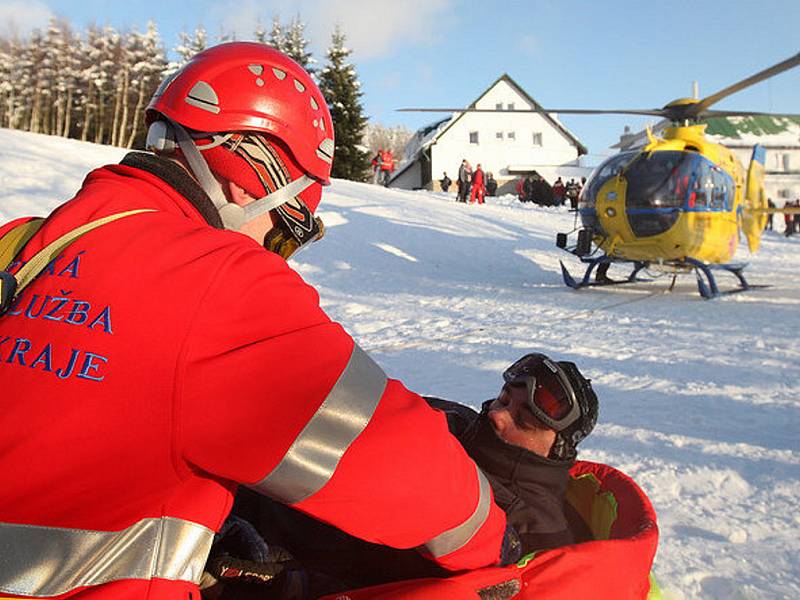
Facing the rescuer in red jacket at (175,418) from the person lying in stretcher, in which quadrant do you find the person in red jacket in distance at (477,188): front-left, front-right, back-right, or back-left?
back-right

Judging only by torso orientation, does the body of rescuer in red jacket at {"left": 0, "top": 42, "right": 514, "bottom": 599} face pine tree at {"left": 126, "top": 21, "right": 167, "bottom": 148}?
no

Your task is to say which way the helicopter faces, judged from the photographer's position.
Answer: facing the viewer and to the left of the viewer

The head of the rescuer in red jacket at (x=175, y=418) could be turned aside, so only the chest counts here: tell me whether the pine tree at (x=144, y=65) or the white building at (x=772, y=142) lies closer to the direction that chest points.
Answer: the white building

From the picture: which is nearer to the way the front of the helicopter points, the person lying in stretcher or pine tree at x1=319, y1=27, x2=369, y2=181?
the person lying in stretcher

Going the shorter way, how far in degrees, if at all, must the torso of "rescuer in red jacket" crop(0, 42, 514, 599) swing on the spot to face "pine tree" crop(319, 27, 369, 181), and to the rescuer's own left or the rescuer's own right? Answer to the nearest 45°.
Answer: approximately 45° to the rescuer's own left

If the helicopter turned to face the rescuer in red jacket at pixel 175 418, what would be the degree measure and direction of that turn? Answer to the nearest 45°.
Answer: approximately 45° to its left

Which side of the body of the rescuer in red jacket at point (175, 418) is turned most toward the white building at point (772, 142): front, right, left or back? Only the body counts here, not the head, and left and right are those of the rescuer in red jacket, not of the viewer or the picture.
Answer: front

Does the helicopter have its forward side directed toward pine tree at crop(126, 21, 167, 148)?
no

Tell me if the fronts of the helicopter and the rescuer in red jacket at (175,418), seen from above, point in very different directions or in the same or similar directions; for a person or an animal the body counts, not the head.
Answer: very different directions

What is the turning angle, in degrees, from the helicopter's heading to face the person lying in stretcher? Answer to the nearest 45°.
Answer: approximately 45° to its left

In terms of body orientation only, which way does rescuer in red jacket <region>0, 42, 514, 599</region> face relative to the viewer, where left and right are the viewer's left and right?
facing away from the viewer and to the right of the viewer

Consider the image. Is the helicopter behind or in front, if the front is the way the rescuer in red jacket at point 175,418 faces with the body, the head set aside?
in front
